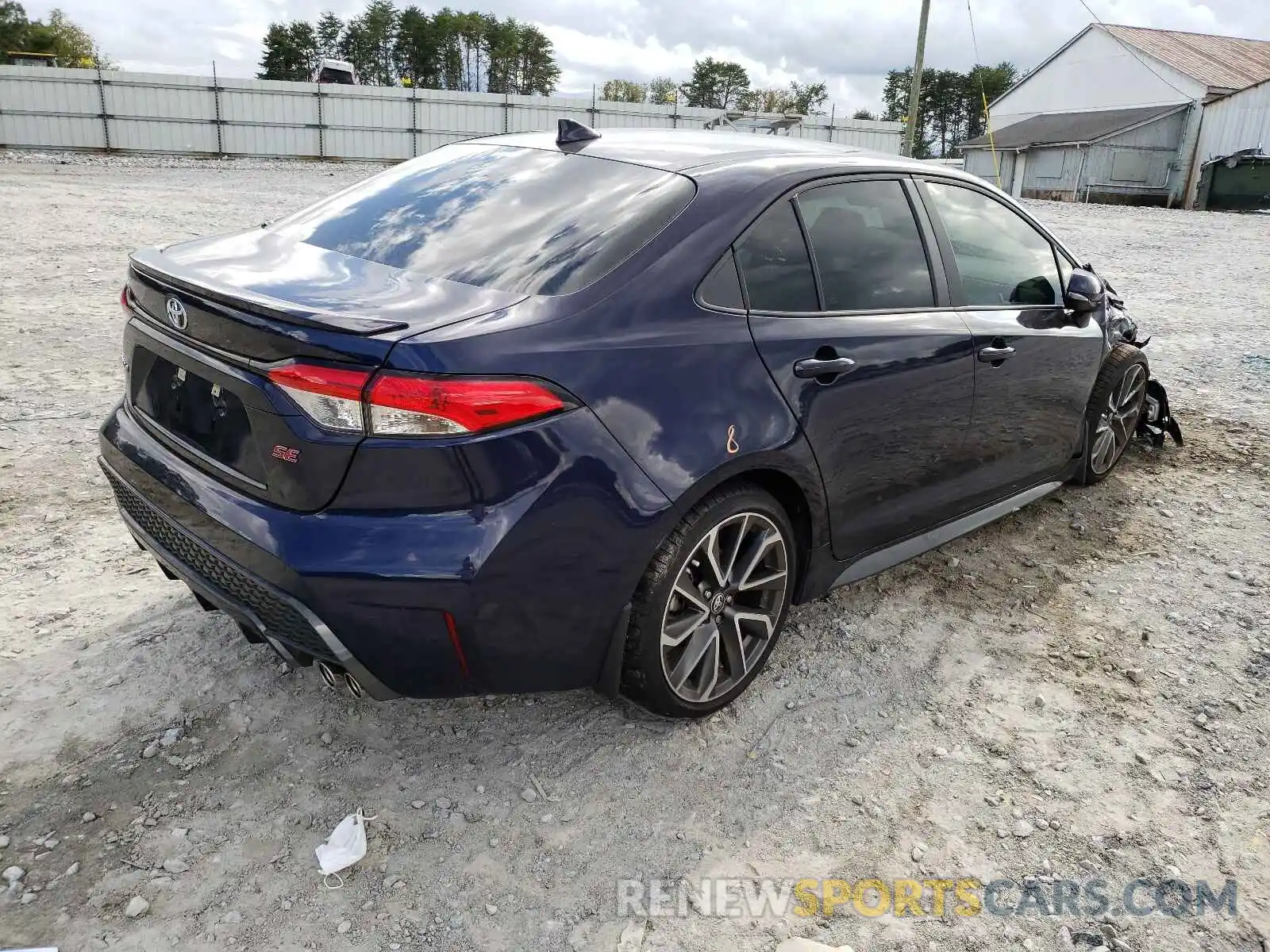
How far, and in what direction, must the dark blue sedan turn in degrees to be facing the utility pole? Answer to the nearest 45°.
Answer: approximately 45° to its left

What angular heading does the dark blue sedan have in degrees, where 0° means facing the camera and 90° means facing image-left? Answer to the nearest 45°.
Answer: approximately 225°

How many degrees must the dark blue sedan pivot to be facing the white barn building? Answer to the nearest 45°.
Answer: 0° — it already faces it

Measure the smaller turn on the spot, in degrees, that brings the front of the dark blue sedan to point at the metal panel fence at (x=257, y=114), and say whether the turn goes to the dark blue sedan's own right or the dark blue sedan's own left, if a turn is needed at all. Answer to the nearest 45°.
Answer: approximately 45° to the dark blue sedan's own left
